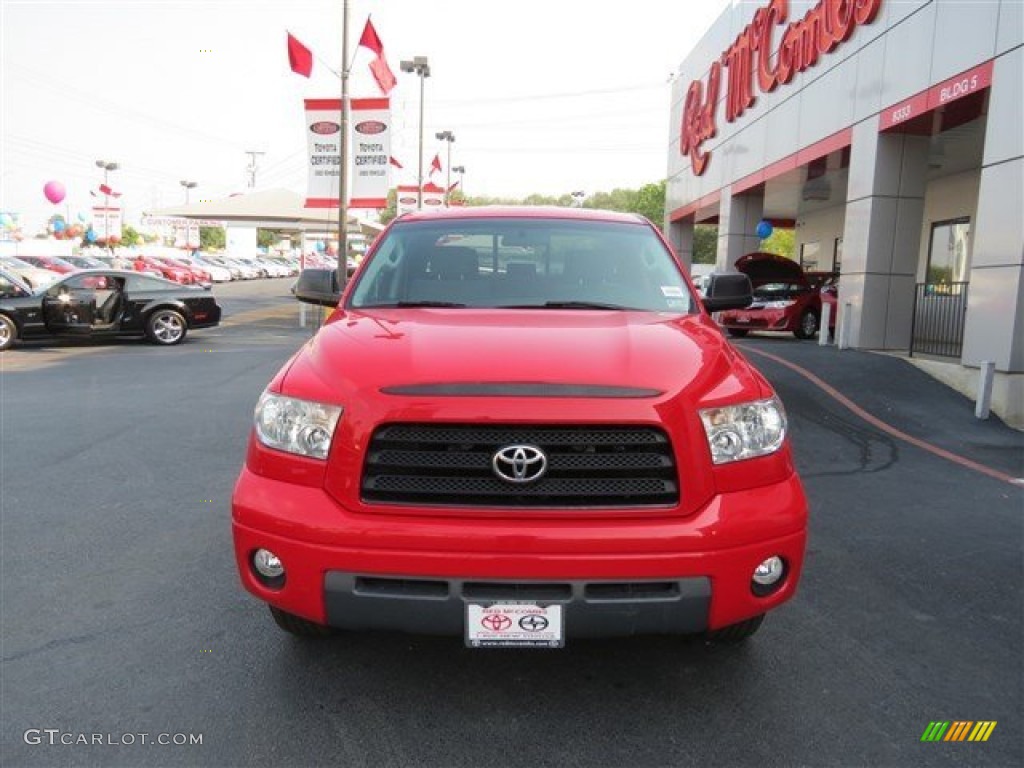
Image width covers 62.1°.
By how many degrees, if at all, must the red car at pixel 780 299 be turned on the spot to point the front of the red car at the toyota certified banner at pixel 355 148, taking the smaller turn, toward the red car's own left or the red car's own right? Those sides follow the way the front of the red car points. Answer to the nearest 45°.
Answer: approximately 45° to the red car's own right

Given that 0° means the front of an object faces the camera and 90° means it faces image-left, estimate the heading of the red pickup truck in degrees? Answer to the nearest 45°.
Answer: approximately 0°

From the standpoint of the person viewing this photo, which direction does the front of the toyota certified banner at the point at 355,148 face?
facing the viewer

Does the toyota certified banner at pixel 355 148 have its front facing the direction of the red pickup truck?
yes

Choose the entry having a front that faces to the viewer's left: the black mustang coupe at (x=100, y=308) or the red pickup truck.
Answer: the black mustang coupe

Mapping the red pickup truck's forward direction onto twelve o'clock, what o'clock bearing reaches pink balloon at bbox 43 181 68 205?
The pink balloon is roughly at 5 o'clock from the red pickup truck.

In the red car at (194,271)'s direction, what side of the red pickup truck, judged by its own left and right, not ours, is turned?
back

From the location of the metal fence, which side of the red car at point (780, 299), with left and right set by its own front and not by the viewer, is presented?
left

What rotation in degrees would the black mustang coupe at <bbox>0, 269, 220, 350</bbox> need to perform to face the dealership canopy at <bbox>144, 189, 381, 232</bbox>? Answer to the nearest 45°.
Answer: approximately 90° to its right

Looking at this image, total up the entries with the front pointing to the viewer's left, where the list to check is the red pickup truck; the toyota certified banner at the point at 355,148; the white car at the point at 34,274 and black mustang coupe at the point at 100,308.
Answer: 1

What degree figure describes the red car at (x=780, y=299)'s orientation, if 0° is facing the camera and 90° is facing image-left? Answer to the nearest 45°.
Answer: approximately 45°

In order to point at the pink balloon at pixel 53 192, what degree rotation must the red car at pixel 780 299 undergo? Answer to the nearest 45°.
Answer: approximately 90° to its right
